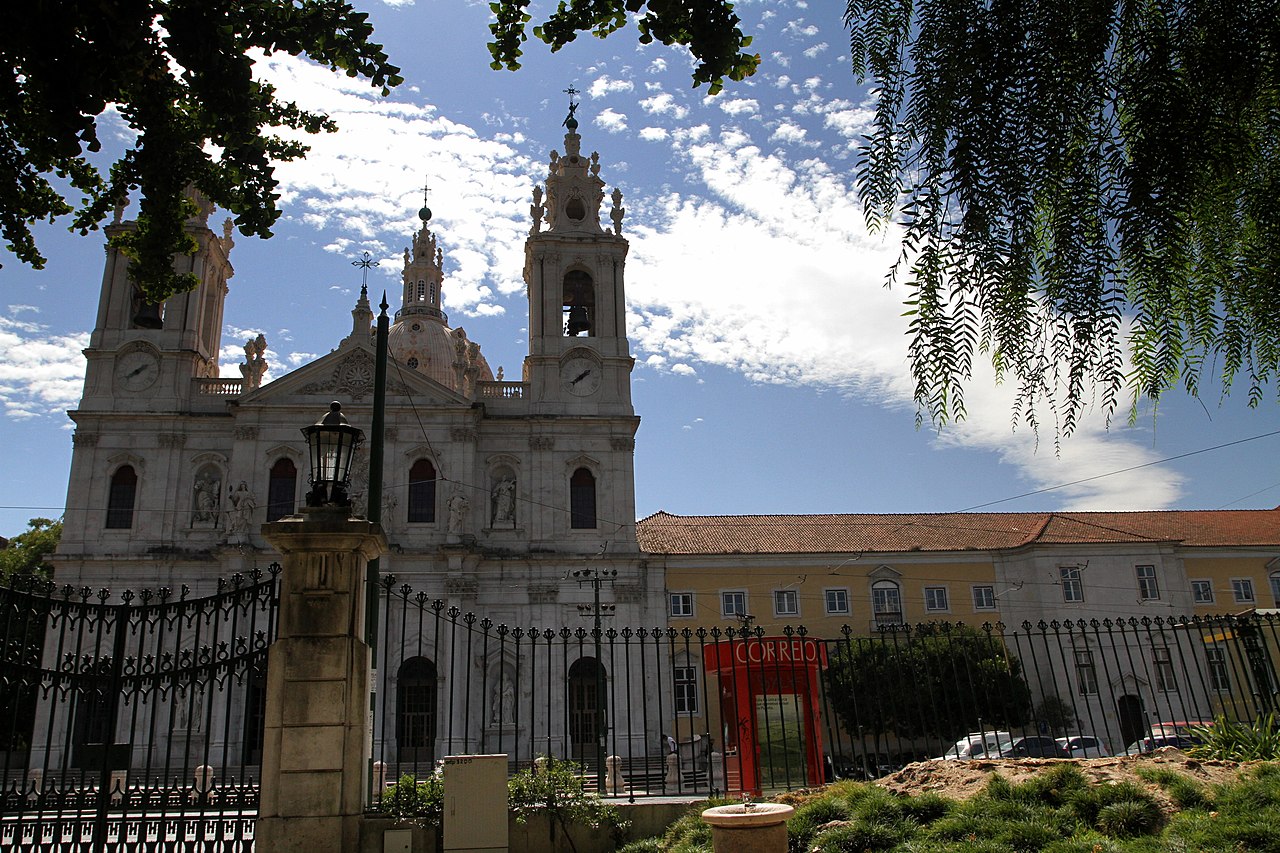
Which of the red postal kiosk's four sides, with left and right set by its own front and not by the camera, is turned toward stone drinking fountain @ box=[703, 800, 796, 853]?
front

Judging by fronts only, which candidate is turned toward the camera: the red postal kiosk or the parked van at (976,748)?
the red postal kiosk

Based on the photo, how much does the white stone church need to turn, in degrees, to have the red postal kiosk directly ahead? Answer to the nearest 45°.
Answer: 0° — it already faces it

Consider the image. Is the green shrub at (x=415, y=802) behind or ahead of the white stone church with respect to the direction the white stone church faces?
ahead

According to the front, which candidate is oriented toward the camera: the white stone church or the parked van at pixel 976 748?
the white stone church

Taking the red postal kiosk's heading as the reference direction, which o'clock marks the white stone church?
The white stone church is roughly at 5 o'clock from the red postal kiosk.

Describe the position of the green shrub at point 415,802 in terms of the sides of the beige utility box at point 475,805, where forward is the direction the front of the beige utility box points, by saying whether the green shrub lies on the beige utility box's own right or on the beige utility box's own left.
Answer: on the beige utility box's own right

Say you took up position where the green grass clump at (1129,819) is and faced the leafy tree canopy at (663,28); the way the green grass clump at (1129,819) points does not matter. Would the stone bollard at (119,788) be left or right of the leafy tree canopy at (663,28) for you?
right

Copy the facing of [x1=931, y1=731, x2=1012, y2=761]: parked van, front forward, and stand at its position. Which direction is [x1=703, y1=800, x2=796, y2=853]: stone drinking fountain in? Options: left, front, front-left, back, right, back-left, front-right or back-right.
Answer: left

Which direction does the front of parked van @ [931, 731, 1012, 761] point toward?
to the viewer's left

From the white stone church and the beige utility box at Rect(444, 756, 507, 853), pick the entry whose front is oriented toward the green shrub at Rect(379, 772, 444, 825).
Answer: the white stone church

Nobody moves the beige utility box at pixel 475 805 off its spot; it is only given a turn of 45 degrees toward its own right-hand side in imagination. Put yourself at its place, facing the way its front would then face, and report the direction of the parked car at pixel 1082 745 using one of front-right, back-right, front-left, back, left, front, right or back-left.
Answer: back

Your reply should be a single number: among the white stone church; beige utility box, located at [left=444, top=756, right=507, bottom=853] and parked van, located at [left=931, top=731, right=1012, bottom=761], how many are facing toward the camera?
2

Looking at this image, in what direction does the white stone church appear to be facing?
toward the camera

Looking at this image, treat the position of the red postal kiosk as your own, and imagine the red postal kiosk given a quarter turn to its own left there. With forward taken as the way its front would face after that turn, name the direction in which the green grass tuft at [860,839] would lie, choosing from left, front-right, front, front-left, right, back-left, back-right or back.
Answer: right

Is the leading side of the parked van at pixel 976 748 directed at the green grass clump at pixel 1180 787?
no

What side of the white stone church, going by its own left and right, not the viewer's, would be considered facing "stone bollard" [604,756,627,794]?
front

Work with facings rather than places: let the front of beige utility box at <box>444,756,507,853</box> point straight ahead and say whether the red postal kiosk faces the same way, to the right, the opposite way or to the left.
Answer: the same way

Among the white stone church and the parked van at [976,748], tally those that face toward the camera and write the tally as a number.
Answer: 1

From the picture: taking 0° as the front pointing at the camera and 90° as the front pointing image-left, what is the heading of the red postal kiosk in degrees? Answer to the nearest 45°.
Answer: approximately 0°

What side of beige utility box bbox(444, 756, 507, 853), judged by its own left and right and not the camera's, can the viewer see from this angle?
front
